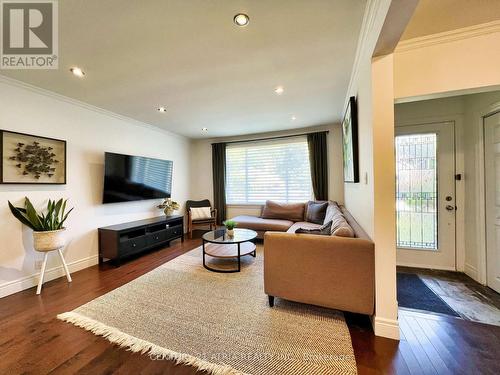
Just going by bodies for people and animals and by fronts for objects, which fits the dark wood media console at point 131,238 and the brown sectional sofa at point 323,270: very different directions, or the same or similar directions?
very different directions

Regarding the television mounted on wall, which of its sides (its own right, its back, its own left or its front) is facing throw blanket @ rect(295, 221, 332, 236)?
front

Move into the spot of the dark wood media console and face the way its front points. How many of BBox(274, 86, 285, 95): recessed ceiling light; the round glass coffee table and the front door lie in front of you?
3

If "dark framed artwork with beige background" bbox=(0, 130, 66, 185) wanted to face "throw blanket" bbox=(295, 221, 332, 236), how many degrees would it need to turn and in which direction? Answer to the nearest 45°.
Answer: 0° — it already faces it

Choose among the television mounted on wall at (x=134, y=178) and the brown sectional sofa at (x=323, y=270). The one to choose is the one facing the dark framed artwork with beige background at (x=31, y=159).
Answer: the brown sectional sofa

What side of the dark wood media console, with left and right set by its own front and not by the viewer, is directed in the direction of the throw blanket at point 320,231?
front

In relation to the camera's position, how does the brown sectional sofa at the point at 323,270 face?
facing to the left of the viewer

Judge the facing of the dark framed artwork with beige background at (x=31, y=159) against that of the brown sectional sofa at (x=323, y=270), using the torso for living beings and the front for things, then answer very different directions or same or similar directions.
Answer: very different directions

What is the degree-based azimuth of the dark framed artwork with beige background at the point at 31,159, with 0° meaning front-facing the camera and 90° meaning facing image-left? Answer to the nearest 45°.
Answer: approximately 315°

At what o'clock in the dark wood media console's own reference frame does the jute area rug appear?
The jute area rug is roughly at 1 o'clock from the dark wood media console.

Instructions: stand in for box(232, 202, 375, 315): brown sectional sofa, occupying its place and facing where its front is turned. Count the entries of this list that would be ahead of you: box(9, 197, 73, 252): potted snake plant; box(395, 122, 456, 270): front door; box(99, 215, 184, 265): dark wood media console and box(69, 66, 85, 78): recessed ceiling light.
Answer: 3

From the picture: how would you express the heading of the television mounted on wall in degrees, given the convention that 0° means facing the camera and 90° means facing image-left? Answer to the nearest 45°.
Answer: approximately 315°

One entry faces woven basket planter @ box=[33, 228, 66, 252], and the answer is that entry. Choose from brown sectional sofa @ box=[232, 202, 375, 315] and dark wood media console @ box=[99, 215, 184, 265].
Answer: the brown sectional sofa

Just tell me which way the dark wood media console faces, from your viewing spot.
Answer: facing the viewer and to the right of the viewer

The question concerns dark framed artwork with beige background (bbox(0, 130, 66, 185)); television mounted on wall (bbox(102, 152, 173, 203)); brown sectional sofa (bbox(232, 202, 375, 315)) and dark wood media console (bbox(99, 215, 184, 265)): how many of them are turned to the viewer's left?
1

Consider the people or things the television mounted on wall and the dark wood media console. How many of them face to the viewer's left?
0
